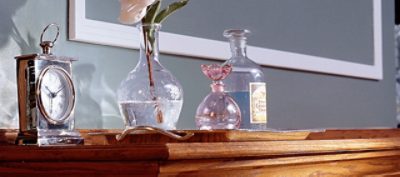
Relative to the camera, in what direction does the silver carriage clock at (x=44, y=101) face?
facing the viewer and to the right of the viewer

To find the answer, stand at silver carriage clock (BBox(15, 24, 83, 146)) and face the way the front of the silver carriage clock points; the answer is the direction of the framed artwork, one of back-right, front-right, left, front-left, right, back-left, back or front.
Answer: left

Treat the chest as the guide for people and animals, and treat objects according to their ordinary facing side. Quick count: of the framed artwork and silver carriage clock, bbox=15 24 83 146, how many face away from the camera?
0

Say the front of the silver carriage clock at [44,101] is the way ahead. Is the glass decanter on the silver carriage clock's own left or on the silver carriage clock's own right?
on the silver carriage clock's own left
